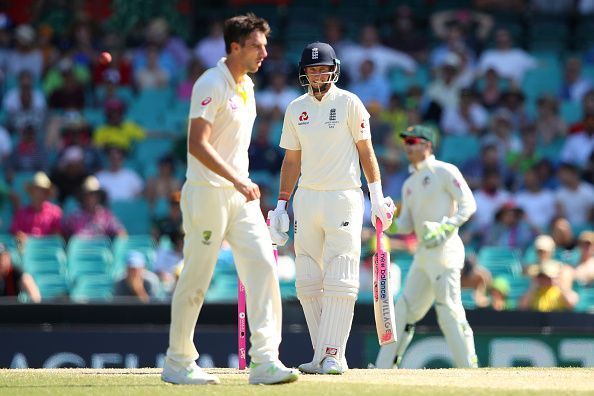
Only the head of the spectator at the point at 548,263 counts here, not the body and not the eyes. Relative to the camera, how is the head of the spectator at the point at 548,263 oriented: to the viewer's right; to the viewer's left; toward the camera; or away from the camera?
toward the camera

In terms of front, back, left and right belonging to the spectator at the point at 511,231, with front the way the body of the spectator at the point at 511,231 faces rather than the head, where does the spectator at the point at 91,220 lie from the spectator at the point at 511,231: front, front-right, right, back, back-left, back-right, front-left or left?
right

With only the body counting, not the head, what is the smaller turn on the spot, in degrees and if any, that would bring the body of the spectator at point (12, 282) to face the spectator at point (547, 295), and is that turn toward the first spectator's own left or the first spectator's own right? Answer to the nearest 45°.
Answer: approximately 90° to the first spectator's own left

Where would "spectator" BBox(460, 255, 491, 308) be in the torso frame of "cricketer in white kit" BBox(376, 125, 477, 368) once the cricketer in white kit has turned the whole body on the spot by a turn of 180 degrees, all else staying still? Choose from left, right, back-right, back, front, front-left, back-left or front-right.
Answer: front-left

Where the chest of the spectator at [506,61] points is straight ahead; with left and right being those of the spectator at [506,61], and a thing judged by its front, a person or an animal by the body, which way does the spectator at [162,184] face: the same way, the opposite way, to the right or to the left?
the same way

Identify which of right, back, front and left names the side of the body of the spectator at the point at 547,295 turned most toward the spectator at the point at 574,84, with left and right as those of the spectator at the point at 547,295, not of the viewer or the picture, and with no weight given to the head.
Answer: back

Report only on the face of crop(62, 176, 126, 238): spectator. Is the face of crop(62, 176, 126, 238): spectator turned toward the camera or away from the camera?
toward the camera

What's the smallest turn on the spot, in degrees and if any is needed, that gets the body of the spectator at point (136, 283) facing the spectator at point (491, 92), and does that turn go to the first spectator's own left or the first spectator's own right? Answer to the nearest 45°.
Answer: approximately 135° to the first spectator's own left

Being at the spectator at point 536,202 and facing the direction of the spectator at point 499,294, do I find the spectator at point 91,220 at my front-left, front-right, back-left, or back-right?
front-right

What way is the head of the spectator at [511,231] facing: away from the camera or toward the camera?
toward the camera

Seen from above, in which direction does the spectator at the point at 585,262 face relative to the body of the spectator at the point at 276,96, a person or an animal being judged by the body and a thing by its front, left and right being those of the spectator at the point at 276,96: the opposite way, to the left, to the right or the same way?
the same way

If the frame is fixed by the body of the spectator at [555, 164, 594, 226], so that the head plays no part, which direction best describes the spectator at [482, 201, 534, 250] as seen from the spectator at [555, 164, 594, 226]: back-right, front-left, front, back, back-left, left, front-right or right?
front-right

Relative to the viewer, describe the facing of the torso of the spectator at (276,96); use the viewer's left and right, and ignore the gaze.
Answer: facing the viewer

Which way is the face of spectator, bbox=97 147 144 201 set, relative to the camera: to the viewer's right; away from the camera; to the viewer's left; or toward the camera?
toward the camera

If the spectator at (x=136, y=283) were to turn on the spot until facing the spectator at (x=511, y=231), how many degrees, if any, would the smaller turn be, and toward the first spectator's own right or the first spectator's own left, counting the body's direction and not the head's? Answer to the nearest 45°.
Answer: approximately 90° to the first spectator's own left

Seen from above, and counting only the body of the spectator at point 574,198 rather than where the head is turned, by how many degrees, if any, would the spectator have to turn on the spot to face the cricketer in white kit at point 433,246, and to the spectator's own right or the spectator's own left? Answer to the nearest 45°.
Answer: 0° — they already face them

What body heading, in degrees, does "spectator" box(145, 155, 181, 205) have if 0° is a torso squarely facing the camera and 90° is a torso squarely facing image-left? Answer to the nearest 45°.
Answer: approximately 0°

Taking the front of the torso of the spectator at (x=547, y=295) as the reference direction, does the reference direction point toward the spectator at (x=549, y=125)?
no

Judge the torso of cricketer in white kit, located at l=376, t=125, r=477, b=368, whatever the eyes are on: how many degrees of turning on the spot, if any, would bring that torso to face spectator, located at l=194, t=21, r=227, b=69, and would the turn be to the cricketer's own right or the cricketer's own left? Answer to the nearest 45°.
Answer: approximately 90° to the cricketer's own right
